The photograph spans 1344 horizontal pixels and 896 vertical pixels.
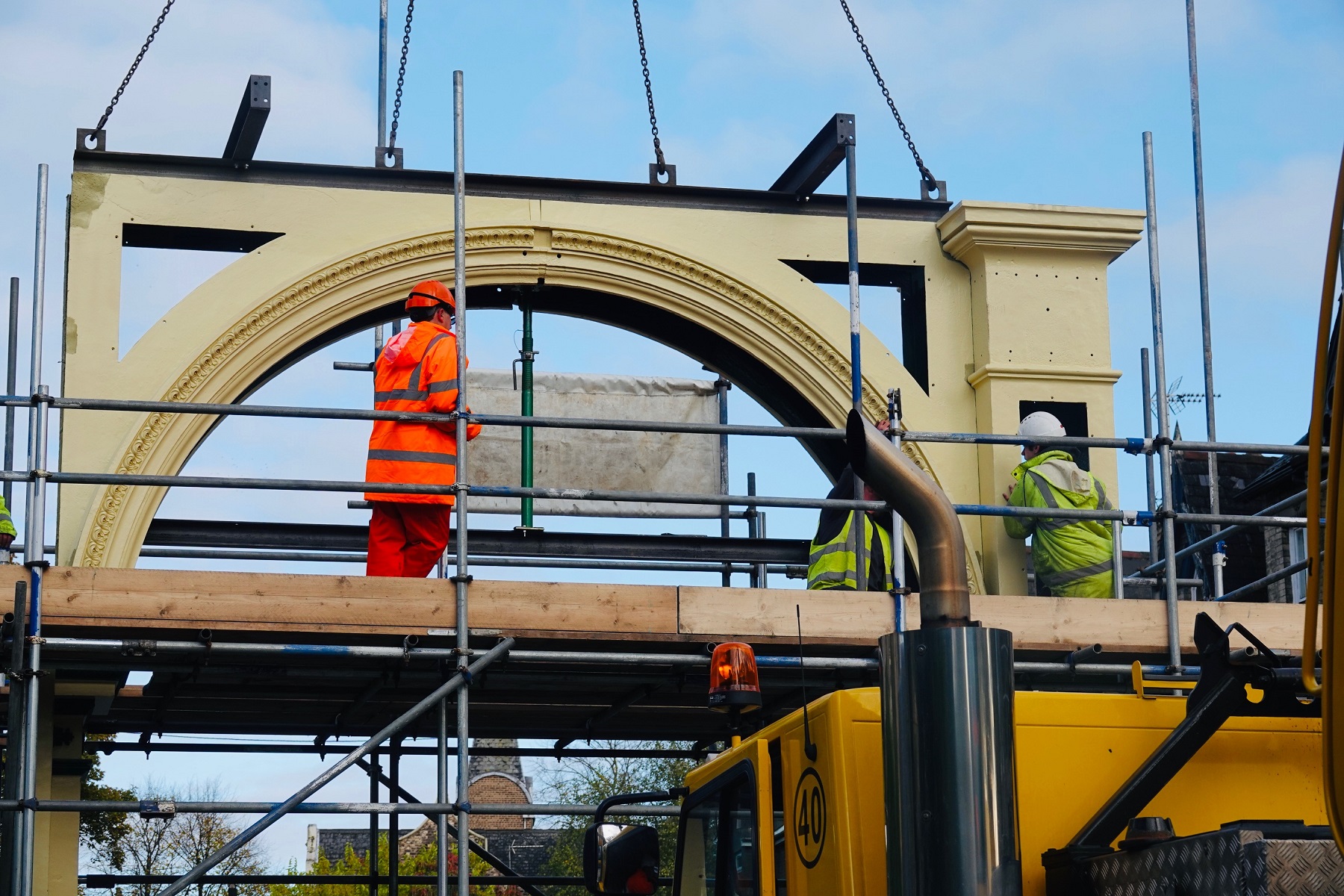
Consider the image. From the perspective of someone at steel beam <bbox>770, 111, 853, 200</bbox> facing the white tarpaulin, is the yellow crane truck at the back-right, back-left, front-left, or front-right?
back-left

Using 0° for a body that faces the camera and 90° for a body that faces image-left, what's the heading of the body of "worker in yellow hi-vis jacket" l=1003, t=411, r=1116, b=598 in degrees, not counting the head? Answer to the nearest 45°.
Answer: approximately 135°

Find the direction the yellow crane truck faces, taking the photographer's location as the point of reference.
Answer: facing away from the viewer and to the left of the viewer

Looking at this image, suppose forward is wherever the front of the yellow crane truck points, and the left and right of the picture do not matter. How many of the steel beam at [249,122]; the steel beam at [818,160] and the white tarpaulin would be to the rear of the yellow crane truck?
0

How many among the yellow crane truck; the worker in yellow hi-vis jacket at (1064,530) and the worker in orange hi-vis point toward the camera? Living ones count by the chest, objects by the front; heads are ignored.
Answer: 0

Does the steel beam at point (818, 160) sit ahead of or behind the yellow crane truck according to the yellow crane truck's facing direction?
ahead

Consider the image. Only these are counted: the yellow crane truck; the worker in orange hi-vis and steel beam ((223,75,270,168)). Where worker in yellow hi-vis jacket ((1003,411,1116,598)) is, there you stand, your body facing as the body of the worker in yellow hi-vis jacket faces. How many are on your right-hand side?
0

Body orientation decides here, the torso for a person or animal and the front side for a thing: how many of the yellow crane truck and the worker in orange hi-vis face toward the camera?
0

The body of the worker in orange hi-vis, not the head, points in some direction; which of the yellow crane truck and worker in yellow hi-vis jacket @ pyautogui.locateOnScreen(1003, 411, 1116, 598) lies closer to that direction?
the worker in yellow hi-vis jacket

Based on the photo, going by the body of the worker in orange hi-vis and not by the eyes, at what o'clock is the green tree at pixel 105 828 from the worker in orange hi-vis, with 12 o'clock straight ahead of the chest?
The green tree is roughly at 10 o'clock from the worker in orange hi-vis.

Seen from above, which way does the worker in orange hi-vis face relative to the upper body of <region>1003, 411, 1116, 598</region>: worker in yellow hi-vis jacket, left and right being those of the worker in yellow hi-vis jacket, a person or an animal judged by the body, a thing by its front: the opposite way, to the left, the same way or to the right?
to the right

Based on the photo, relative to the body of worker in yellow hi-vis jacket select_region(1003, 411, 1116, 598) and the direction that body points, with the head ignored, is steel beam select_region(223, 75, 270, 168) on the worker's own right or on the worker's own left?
on the worker's own left

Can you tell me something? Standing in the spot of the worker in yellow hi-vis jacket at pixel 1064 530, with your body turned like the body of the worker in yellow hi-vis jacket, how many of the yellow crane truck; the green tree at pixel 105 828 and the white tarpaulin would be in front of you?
2
